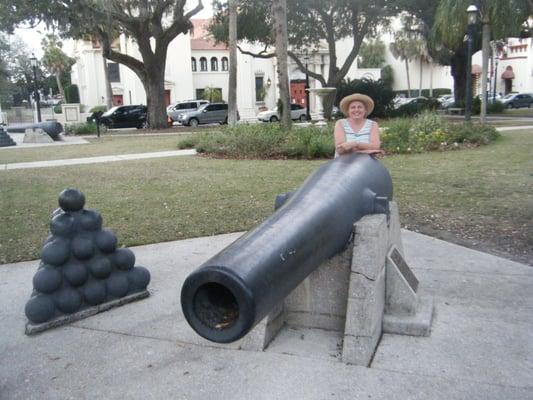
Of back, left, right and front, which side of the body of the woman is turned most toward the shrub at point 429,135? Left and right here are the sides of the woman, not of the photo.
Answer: back

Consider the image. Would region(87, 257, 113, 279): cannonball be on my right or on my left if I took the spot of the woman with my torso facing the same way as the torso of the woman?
on my right

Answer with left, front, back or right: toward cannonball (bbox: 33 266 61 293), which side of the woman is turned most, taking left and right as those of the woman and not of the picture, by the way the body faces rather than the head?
right

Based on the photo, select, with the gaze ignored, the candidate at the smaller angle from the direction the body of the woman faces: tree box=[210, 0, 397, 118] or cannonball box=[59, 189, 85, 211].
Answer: the cannonball

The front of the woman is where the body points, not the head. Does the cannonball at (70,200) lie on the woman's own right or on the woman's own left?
on the woman's own right

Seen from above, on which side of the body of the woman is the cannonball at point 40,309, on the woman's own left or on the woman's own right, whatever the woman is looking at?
on the woman's own right

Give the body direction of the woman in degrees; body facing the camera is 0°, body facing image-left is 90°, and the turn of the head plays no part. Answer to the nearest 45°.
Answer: approximately 0°

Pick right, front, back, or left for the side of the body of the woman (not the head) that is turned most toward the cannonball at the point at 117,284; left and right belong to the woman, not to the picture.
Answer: front

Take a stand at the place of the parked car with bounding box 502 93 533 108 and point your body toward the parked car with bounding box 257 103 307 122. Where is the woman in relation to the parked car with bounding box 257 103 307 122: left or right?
left
